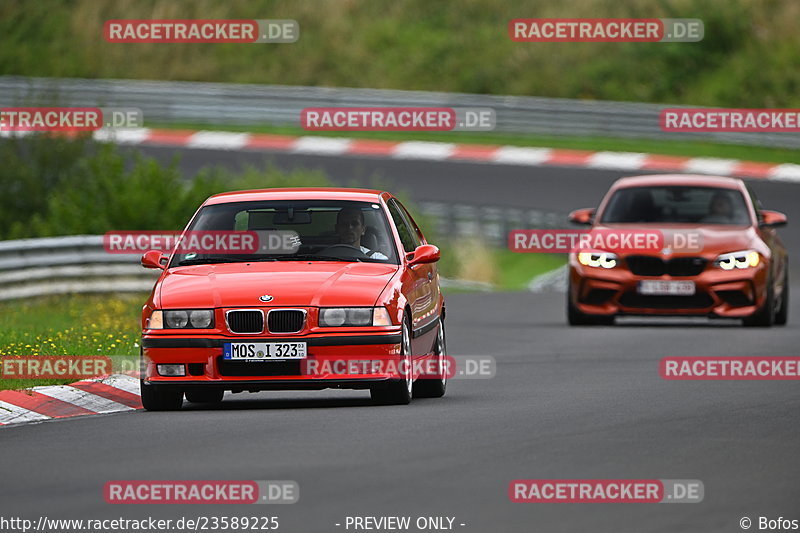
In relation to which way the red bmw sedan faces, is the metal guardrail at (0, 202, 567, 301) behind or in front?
behind

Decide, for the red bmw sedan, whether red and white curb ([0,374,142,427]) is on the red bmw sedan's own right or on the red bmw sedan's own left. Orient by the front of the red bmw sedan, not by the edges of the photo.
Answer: on the red bmw sedan's own right

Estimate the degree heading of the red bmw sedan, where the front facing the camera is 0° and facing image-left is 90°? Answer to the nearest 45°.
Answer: approximately 0°

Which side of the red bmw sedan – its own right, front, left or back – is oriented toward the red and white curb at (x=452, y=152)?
back

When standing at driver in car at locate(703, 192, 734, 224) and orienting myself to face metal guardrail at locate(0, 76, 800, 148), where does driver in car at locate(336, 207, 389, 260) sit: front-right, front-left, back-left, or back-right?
back-left

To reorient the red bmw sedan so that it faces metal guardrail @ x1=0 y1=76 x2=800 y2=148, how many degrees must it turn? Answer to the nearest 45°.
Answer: approximately 180°
